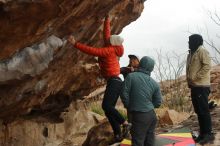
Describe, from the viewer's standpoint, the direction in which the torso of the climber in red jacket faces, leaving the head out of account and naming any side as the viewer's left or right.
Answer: facing to the left of the viewer
